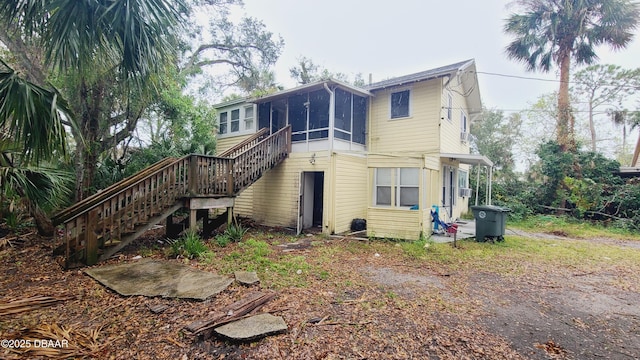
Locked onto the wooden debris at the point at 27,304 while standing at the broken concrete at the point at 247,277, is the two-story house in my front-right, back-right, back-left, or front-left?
back-right

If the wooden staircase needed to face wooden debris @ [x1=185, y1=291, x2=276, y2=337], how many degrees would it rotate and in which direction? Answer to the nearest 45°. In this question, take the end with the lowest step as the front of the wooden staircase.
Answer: approximately 45° to its left

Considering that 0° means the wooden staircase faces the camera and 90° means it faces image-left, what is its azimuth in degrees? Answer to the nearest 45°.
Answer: approximately 45°

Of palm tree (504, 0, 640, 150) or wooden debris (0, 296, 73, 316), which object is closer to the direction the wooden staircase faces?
the wooden debris

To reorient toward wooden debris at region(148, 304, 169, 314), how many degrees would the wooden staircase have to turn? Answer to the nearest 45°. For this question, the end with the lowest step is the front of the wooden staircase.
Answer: approximately 45° to its left

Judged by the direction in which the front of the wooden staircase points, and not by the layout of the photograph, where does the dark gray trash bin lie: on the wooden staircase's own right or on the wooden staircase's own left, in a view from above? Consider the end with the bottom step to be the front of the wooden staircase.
on the wooden staircase's own left

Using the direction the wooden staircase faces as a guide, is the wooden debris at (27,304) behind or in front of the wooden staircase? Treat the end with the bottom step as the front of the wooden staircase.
in front

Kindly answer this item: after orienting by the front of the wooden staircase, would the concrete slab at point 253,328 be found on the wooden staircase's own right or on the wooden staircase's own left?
on the wooden staircase's own left

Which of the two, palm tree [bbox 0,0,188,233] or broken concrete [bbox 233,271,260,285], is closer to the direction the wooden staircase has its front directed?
the palm tree

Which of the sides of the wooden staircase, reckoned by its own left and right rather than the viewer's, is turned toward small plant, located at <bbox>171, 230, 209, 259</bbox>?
left
